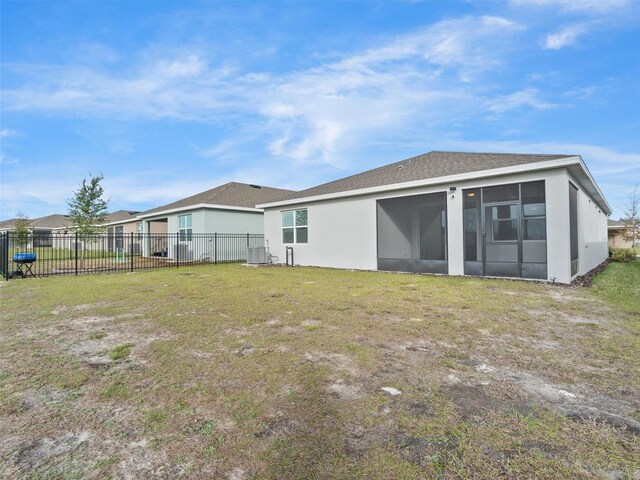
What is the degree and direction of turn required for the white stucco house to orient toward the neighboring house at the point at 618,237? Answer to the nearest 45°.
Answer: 0° — it already faces it

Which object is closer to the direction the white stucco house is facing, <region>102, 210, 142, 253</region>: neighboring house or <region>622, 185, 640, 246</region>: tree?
the tree

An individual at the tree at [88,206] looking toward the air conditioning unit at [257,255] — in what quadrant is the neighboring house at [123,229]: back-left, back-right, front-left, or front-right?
back-left

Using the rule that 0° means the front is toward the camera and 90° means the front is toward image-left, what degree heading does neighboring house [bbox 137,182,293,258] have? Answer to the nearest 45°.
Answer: approximately 225°

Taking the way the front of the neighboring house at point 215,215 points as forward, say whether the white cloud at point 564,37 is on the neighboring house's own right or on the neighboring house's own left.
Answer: on the neighboring house's own right

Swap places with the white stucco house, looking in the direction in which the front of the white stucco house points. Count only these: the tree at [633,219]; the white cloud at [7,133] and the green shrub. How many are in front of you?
2

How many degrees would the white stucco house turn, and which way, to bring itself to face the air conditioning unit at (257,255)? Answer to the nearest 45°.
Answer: approximately 135° to its left

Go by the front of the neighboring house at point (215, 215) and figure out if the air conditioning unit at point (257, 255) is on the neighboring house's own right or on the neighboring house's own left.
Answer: on the neighboring house's own right

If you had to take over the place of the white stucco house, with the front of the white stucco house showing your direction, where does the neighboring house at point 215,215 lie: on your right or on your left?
on your left
